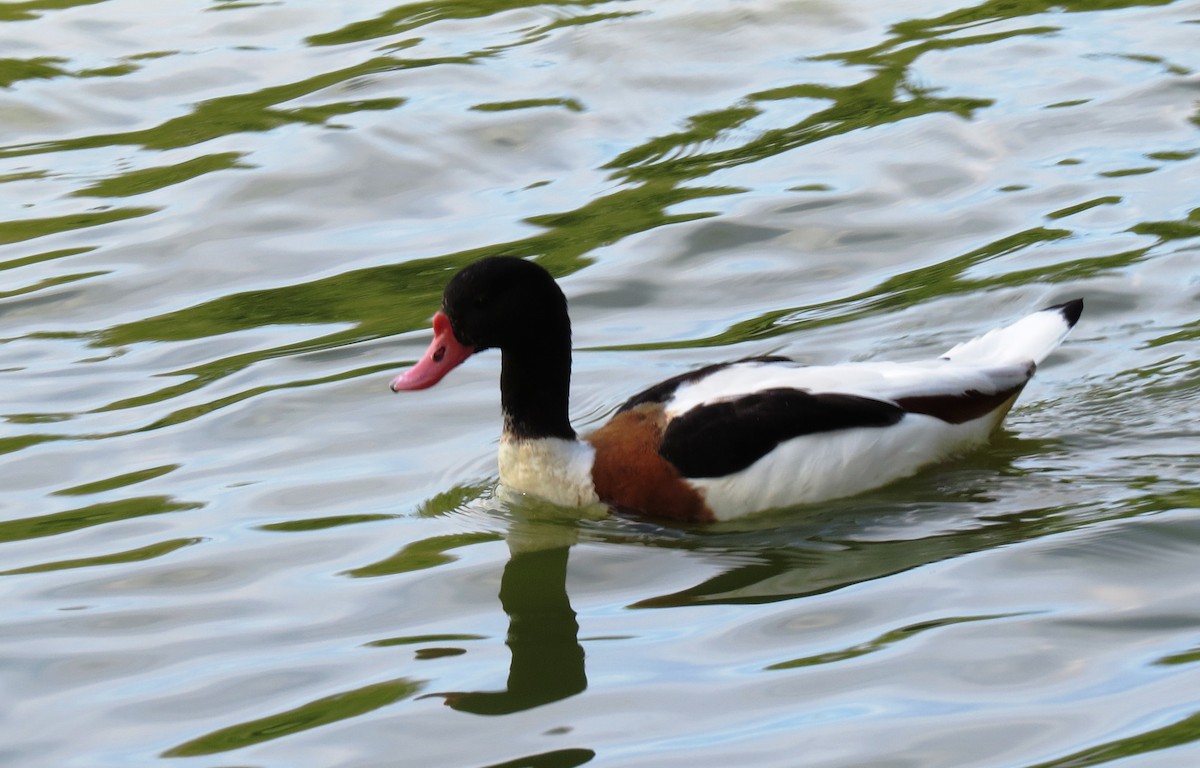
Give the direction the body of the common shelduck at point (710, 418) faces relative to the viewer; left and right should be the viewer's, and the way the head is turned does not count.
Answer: facing to the left of the viewer
